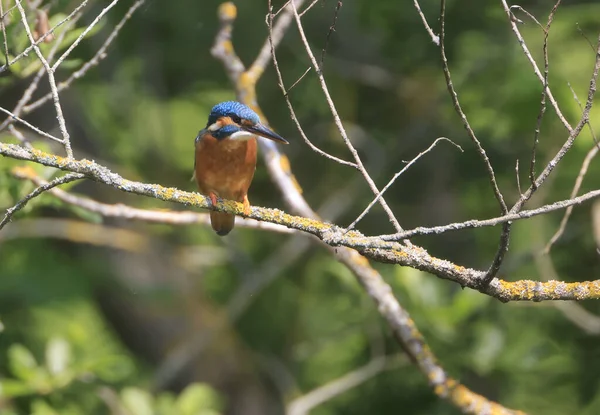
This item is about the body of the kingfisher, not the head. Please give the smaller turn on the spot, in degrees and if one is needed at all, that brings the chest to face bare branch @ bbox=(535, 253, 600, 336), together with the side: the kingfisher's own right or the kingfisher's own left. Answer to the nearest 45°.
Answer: approximately 135° to the kingfisher's own left

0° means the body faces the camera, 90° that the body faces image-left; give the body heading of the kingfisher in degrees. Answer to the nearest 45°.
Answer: approximately 0°

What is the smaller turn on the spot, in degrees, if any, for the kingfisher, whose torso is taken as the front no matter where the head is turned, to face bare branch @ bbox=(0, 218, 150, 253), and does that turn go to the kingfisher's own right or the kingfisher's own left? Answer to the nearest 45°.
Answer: approximately 135° to the kingfisher's own right
